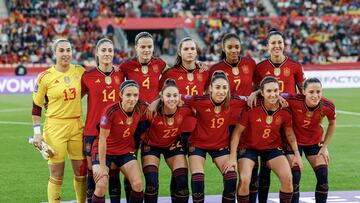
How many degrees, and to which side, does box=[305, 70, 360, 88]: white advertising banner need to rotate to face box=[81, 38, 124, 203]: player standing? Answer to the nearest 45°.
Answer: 0° — it already faces them

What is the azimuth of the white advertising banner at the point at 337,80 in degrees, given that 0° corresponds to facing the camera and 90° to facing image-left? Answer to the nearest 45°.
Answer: approximately 0°

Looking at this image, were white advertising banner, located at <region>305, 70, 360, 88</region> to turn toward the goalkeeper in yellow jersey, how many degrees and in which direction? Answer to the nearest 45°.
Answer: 0° — it already faces them
